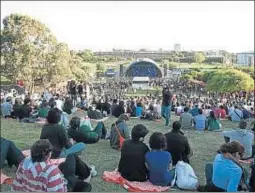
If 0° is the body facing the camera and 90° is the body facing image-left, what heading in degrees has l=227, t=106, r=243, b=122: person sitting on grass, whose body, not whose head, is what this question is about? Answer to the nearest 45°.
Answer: approximately 180°

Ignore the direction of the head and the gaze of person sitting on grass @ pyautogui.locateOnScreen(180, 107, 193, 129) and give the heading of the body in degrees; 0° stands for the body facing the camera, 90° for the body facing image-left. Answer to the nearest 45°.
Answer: approximately 180°

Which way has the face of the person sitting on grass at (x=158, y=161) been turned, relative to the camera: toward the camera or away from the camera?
away from the camera

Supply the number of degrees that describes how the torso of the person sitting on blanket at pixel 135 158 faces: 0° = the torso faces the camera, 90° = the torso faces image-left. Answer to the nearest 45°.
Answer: approximately 225°

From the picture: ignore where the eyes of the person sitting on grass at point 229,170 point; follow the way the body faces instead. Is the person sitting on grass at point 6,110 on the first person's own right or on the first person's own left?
on the first person's own left

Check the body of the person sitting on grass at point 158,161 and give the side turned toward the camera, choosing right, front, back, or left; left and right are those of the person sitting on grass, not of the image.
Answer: back

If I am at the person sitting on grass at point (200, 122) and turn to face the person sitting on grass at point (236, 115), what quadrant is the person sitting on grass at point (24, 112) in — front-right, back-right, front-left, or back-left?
back-left

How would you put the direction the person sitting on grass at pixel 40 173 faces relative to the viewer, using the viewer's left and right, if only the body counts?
facing away from the viewer and to the right of the viewer
